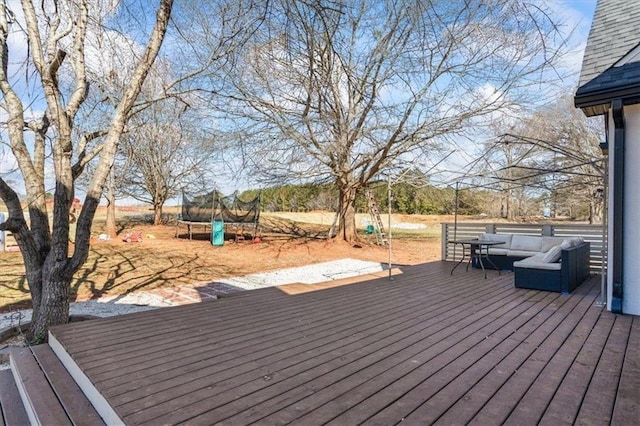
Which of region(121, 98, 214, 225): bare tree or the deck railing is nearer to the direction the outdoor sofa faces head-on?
the bare tree

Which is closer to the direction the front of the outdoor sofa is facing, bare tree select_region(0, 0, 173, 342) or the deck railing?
the bare tree

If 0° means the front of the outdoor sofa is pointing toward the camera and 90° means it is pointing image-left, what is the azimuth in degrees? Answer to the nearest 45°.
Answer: approximately 45°

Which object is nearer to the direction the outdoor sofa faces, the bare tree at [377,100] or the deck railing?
the bare tree

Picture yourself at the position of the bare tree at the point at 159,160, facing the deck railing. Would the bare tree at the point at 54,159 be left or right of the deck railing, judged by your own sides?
right

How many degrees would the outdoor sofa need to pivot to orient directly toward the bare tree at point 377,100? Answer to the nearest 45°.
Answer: approximately 90° to its right

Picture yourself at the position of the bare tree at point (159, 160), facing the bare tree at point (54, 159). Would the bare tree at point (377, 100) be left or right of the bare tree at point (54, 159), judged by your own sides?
left

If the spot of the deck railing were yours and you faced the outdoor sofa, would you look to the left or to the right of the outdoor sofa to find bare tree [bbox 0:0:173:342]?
right
